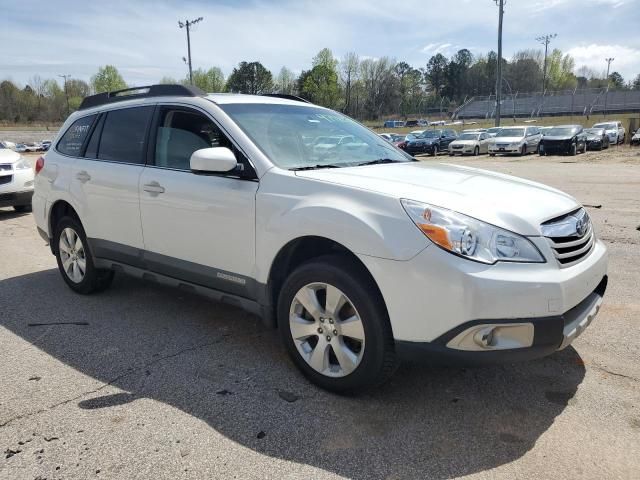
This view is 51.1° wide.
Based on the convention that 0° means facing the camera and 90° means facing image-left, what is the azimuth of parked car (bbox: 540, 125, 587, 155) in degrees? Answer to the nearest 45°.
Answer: approximately 45°

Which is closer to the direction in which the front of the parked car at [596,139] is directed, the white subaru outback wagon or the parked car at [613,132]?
the white subaru outback wagon

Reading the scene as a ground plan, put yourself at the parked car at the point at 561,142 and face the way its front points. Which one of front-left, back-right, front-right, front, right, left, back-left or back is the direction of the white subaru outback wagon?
front-left

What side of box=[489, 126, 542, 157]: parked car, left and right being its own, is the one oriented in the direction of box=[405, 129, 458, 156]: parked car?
right

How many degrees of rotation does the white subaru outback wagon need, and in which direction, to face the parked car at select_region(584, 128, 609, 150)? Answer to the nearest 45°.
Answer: approximately 90° to its left

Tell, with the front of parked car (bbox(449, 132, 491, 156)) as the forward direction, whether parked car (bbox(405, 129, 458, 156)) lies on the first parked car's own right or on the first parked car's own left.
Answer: on the first parked car's own right

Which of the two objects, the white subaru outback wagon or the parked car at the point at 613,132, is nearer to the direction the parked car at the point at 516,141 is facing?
the white subaru outback wagon

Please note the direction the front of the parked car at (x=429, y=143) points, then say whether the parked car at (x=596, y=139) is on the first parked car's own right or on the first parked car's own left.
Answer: on the first parked car's own left
